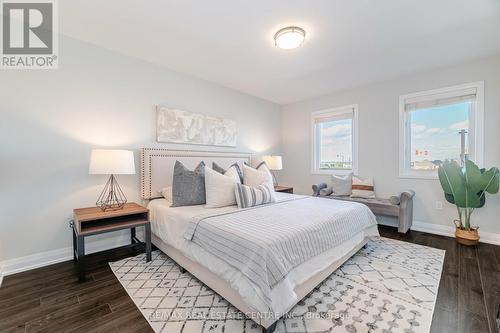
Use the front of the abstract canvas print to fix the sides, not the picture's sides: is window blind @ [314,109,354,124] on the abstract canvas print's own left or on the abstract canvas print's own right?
on the abstract canvas print's own left

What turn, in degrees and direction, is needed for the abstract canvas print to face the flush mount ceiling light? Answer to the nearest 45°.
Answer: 0° — it already faces it

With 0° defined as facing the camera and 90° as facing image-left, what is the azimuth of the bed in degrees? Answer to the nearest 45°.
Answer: approximately 315°

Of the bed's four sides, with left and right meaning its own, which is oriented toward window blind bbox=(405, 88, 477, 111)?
left

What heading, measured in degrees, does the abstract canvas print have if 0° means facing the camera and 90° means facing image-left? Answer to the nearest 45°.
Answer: approximately 315°

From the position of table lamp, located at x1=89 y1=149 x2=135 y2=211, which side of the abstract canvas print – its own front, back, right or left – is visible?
right

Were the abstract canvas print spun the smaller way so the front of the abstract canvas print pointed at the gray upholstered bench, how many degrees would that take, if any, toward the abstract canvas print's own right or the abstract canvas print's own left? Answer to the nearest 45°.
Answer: approximately 45° to the abstract canvas print's own left

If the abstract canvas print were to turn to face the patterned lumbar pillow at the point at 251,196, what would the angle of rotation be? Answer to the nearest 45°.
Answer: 0° — it already faces it

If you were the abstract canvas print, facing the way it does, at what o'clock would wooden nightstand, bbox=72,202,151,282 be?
The wooden nightstand is roughly at 3 o'clock from the abstract canvas print.

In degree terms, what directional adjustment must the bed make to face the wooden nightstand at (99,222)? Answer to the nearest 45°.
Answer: approximately 135° to its right
